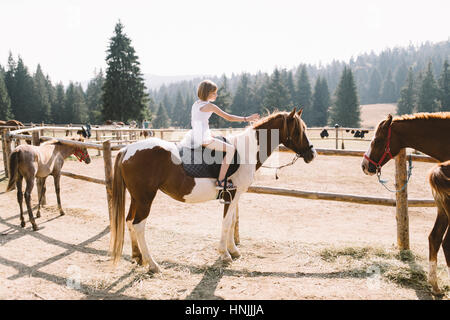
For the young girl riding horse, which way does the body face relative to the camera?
to the viewer's right

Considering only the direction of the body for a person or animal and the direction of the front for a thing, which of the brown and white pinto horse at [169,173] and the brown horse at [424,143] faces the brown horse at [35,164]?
the brown horse at [424,143]

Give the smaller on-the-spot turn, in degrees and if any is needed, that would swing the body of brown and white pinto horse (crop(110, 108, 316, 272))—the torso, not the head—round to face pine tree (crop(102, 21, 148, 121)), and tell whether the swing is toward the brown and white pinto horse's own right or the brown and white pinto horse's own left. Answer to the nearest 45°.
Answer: approximately 90° to the brown and white pinto horse's own left

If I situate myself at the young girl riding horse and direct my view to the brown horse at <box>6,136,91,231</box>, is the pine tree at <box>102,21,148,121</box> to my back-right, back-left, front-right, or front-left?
front-right

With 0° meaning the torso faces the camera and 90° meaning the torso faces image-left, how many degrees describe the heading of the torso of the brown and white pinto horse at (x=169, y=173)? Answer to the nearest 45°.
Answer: approximately 270°

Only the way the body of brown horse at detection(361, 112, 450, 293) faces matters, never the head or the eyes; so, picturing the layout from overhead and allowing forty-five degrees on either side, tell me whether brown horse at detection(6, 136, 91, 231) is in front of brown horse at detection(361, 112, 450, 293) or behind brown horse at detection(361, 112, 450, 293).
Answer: in front

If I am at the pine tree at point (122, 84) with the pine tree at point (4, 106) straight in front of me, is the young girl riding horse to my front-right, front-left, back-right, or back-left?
back-left

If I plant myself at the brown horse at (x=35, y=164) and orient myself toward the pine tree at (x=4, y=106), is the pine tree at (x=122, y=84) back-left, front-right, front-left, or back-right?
front-right

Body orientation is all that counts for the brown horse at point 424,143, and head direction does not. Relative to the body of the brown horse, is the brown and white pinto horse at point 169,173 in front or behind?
in front

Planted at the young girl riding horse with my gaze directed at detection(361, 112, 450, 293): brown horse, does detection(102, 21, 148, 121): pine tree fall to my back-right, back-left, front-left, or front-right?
back-left

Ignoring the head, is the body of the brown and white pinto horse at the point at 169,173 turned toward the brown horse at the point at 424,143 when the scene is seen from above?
yes

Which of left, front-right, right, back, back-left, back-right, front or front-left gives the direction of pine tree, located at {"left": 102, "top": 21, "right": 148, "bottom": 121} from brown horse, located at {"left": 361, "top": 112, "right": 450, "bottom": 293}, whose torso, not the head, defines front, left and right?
front-right

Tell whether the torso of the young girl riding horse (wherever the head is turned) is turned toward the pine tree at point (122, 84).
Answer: no

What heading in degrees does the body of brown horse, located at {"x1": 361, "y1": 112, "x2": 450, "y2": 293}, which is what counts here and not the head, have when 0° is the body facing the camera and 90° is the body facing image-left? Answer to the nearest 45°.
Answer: approximately 90°

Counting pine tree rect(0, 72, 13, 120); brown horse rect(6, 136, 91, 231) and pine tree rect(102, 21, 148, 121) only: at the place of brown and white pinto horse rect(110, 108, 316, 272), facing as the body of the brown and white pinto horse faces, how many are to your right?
0
